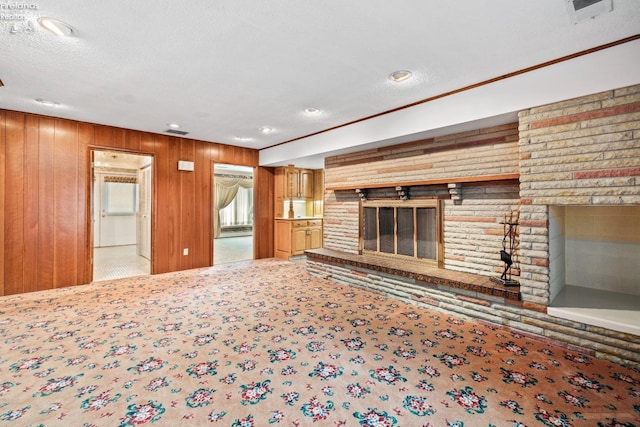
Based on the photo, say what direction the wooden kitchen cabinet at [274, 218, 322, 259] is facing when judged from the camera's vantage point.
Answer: facing the viewer and to the right of the viewer

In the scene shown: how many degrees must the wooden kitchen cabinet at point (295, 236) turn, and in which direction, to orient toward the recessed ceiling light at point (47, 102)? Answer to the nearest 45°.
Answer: approximately 90° to its right

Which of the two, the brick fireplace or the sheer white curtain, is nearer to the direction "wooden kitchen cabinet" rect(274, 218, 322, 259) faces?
the brick fireplace

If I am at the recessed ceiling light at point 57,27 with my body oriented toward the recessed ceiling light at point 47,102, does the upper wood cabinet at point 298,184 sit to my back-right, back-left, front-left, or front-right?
front-right

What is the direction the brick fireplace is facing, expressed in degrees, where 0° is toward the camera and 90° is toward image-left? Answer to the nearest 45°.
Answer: approximately 45°

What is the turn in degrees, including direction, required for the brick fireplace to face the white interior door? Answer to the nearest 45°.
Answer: approximately 45° to its right

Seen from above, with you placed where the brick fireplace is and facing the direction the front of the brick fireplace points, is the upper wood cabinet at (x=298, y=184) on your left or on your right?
on your right

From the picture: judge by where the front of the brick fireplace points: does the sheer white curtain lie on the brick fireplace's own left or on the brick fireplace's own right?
on the brick fireplace's own right

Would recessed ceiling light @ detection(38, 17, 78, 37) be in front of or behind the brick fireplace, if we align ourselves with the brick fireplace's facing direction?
in front

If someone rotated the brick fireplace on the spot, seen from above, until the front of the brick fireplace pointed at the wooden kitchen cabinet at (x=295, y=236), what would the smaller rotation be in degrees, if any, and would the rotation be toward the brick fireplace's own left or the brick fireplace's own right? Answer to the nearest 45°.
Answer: approximately 90° to the brick fireplace's own right

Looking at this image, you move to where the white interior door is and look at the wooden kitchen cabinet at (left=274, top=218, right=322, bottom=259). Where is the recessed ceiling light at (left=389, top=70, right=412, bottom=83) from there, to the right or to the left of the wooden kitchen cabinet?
right

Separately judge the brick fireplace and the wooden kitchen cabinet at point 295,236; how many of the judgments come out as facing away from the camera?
0

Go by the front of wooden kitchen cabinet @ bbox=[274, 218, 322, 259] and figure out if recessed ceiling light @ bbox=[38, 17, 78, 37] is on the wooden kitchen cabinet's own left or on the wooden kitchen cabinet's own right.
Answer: on the wooden kitchen cabinet's own right

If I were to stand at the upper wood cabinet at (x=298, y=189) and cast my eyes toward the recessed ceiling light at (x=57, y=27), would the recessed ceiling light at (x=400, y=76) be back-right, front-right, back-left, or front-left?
front-left
